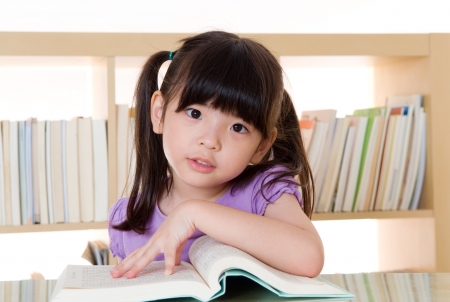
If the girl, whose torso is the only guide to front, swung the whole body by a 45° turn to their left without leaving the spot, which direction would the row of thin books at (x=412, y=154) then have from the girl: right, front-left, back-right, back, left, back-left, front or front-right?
left

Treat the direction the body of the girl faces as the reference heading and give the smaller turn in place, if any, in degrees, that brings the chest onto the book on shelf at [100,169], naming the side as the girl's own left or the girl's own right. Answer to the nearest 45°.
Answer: approximately 135° to the girl's own right

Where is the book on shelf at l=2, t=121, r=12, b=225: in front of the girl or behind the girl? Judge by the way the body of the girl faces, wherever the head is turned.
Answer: behind

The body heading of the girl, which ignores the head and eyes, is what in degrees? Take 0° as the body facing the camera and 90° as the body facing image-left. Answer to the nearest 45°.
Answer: approximately 0°

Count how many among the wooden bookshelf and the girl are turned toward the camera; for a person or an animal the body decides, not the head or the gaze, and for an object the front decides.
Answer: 2

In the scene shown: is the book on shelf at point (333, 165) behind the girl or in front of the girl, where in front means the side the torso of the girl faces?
behind

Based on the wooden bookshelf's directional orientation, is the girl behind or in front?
in front

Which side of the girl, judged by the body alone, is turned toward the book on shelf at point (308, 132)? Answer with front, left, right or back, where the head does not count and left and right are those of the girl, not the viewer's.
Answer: back

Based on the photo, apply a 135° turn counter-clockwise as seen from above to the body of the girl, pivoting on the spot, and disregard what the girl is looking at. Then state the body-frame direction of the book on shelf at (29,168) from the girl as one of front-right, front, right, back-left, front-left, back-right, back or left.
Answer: left
